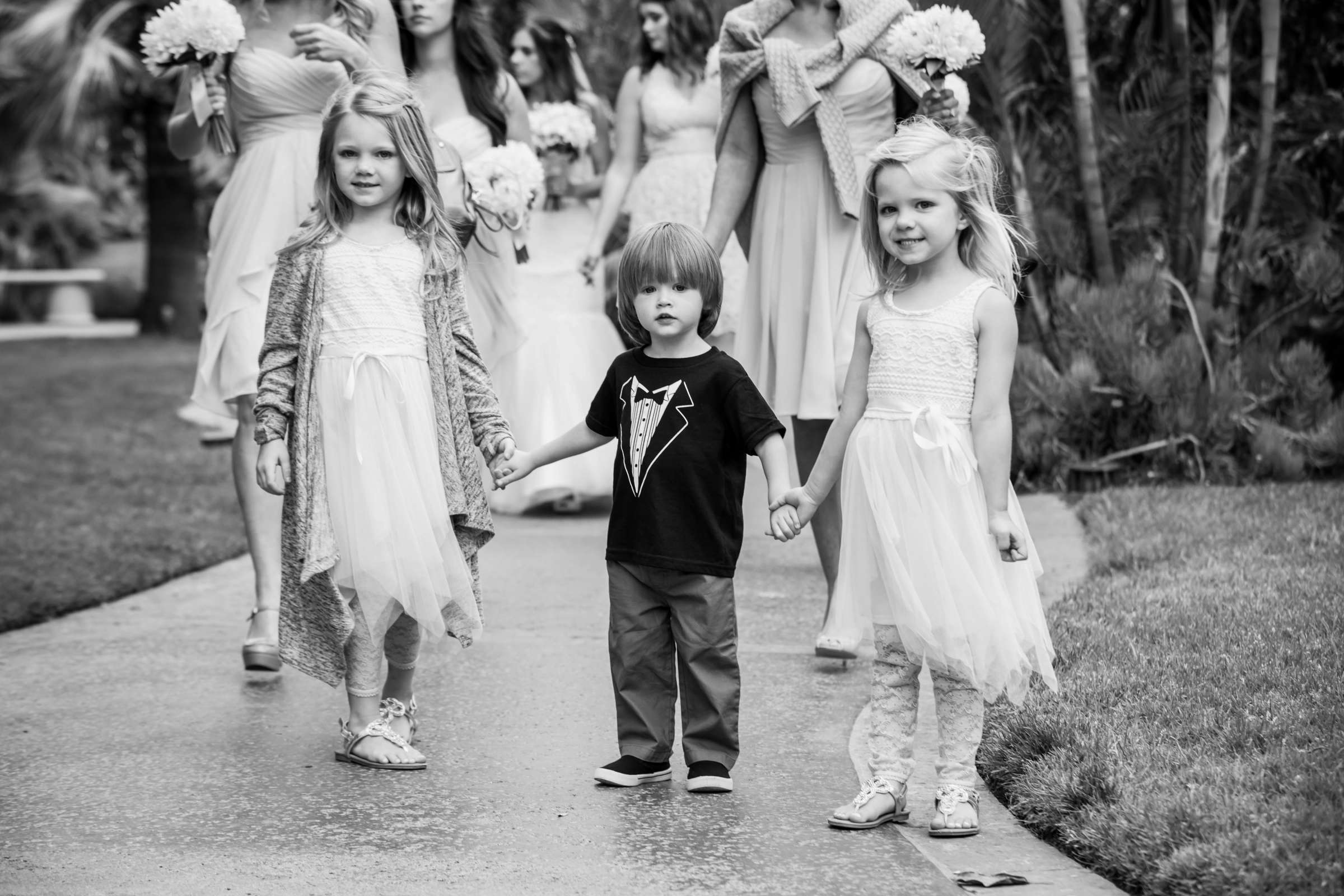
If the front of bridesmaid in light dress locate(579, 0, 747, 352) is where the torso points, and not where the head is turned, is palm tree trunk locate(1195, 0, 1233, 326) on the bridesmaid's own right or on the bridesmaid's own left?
on the bridesmaid's own left

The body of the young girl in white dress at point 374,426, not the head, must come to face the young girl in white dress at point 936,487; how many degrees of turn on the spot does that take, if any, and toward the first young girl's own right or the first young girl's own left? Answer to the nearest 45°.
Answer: approximately 45° to the first young girl's own left

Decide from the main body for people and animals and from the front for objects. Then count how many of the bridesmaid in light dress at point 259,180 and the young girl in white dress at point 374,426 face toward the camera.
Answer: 2

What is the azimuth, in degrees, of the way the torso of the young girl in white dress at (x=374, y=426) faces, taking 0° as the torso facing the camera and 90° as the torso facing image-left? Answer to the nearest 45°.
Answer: approximately 0°

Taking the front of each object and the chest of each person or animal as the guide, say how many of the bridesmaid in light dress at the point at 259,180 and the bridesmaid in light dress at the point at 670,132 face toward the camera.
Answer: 2

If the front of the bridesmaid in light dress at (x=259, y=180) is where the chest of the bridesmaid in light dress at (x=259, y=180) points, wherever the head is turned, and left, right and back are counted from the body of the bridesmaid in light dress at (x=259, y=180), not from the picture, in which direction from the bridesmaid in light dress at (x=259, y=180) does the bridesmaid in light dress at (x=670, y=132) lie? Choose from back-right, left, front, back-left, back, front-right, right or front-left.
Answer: back-left

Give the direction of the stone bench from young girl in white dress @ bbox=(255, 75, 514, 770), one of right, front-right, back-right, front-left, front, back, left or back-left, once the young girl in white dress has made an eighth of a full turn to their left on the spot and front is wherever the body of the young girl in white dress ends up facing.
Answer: back-left

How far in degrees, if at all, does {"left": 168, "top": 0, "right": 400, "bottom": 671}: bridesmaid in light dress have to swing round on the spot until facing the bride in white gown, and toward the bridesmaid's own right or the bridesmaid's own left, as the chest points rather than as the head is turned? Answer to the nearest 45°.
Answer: approximately 135° to the bridesmaid's own left

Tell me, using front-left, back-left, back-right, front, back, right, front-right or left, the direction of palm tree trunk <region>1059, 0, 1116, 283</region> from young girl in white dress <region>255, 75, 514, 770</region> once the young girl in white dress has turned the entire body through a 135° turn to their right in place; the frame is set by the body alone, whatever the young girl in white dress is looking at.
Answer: right

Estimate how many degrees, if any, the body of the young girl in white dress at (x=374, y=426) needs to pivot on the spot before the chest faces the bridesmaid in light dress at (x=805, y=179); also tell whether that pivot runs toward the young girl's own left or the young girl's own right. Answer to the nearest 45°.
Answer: approximately 135° to the young girl's own left

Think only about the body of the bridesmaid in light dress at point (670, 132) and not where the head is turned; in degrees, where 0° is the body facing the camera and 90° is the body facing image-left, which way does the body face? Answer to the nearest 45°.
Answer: approximately 0°
